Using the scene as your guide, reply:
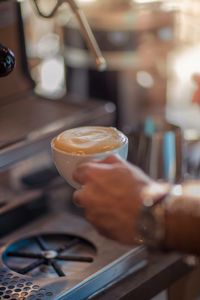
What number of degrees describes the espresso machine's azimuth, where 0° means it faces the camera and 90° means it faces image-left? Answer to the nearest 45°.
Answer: approximately 315°
